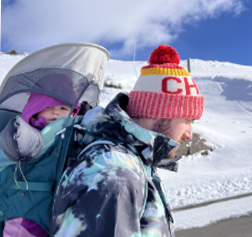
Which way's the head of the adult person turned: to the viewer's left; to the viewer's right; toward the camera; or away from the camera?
to the viewer's right

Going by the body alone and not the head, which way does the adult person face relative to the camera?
to the viewer's right
